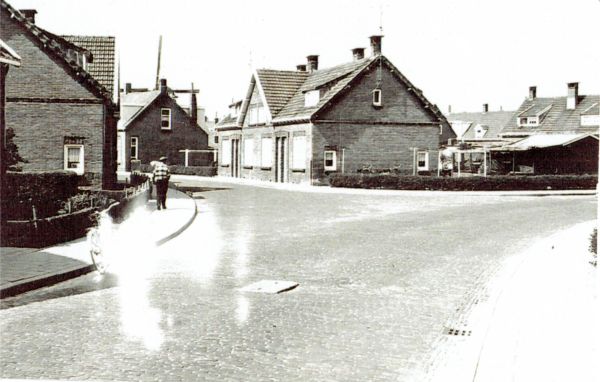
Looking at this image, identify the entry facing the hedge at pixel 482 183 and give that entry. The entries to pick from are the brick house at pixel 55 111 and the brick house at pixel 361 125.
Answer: the brick house at pixel 55 111

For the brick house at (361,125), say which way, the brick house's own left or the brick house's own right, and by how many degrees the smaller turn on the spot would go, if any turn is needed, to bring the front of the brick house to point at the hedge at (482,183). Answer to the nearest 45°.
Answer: approximately 90° to the brick house's own left

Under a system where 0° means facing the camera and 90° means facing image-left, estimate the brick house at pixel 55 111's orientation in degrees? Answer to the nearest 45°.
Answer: approximately 270°

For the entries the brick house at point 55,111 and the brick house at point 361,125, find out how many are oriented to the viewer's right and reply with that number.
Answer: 1

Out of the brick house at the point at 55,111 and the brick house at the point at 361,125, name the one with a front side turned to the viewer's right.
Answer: the brick house at the point at 55,111

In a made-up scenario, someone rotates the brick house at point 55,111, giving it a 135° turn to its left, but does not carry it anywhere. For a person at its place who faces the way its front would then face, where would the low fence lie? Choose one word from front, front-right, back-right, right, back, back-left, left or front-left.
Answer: back-left

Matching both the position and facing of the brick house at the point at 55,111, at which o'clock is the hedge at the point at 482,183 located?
The hedge is roughly at 12 o'clock from the brick house.

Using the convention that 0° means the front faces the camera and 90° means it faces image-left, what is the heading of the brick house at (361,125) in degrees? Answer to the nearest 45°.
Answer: approximately 45°

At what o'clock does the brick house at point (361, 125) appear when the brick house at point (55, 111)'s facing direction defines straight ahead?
the brick house at point (361, 125) is roughly at 11 o'clock from the brick house at point (55, 111).

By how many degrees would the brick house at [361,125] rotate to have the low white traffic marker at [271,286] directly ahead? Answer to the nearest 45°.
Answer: approximately 45° to its left

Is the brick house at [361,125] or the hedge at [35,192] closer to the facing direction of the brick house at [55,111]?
the brick house

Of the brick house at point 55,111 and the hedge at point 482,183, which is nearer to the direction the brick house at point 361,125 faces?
the brick house
